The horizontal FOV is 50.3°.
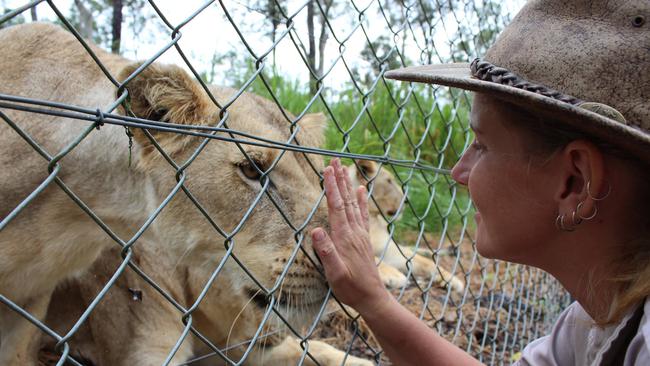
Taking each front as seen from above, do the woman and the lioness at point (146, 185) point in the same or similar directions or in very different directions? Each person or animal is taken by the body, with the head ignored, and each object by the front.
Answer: very different directions

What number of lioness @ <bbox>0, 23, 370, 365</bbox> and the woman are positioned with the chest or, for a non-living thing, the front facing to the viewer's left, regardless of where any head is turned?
1

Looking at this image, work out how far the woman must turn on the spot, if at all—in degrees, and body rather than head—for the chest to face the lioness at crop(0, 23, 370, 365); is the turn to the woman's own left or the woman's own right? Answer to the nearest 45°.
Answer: approximately 45° to the woman's own right

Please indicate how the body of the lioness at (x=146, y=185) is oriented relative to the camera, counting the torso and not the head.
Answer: to the viewer's right

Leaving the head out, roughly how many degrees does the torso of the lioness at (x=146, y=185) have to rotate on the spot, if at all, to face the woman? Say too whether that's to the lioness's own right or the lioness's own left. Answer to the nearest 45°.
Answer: approximately 45° to the lioness's own right

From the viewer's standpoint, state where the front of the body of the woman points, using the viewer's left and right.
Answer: facing to the left of the viewer

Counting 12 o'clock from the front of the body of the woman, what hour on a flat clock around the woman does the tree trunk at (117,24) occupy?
The tree trunk is roughly at 1 o'clock from the woman.

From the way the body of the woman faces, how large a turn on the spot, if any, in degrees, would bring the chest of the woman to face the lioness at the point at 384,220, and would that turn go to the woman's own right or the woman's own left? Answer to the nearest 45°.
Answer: approximately 90° to the woman's own right

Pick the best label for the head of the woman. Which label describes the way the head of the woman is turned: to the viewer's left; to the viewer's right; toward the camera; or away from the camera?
to the viewer's left

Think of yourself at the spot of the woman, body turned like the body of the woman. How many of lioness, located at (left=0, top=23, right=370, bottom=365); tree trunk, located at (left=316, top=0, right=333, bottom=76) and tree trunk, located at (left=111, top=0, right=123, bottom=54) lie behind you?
0

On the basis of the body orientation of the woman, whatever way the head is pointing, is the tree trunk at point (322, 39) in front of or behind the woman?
in front

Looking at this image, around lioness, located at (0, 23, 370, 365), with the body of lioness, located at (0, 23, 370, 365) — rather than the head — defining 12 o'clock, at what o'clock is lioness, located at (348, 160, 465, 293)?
lioness, located at (348, 160, 465, 293) is roughly at 10 o'clock from lioness, located at (0, 23, 370, 365).
